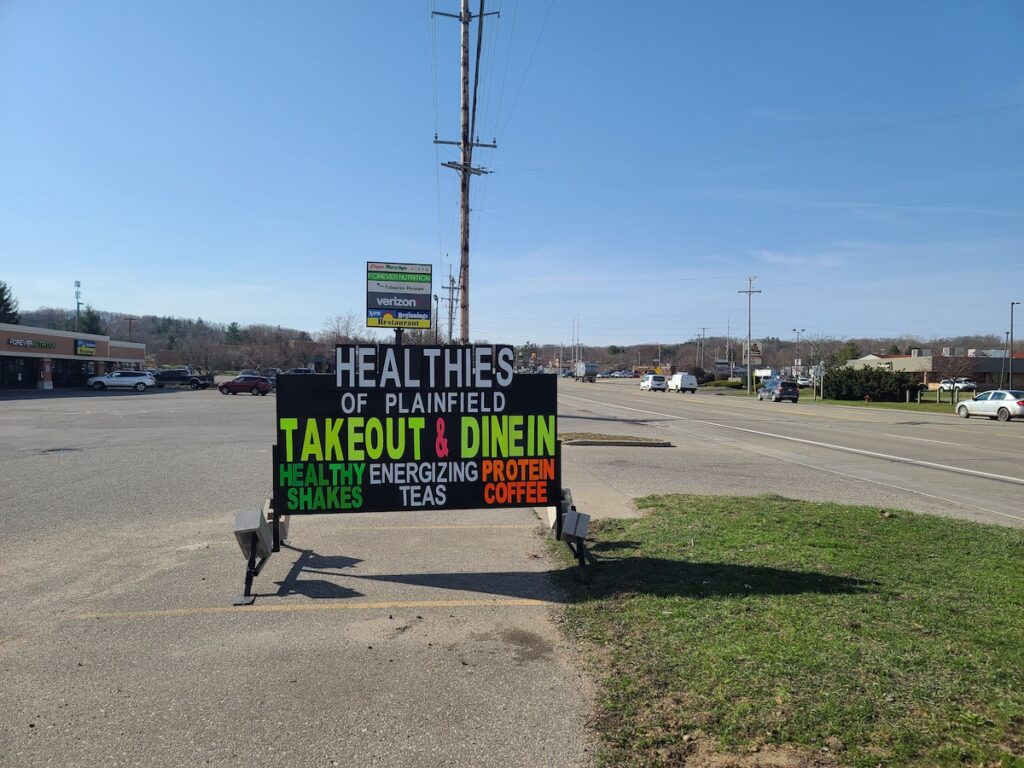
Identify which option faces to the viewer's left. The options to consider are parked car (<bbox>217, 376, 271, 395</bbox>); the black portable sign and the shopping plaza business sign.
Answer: the parked car

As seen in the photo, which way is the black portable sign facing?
toward the camera

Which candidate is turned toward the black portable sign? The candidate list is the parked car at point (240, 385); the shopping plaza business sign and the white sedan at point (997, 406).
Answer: the shopping plaza business sign

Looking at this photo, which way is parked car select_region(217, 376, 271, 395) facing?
to the viewer's left

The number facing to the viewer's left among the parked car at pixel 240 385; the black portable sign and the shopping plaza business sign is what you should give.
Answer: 1

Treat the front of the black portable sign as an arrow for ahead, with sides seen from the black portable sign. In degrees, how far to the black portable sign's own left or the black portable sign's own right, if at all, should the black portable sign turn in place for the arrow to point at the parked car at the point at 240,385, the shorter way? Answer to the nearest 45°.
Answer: approximately 180°

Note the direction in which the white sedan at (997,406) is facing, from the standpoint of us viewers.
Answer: facing away from the viewer and to the left of the viewer

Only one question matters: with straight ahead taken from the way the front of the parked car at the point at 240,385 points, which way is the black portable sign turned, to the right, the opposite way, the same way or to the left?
to the left

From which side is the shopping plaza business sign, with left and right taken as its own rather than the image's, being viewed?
front

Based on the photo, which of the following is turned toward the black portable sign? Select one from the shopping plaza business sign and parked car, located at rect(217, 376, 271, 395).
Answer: the shopping plaza business sign

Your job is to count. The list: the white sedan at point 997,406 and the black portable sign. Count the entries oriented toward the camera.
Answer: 1
